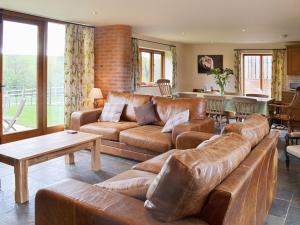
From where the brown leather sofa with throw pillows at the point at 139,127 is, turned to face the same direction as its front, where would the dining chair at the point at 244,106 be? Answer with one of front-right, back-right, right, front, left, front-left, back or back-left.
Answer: back

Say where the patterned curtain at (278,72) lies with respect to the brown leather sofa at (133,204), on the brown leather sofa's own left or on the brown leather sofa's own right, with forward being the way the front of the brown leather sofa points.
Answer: on the brown leather sofa's own right

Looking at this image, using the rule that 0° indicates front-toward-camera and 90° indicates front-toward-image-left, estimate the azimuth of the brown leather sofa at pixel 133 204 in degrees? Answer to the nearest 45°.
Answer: approximately 135°

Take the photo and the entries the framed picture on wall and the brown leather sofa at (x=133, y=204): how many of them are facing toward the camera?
1

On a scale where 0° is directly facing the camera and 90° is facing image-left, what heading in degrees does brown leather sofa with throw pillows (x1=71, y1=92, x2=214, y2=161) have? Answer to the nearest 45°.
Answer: approximately 45°

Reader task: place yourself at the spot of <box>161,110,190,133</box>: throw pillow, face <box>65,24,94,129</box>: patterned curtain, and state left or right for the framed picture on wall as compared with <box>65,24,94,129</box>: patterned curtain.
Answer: right
